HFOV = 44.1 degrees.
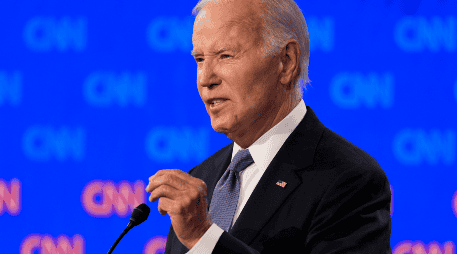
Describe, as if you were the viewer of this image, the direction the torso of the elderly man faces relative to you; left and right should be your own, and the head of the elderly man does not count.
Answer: facing the viewer and to the left of the viewer

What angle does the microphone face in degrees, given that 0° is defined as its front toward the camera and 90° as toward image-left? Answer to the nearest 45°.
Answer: approximately 270°
